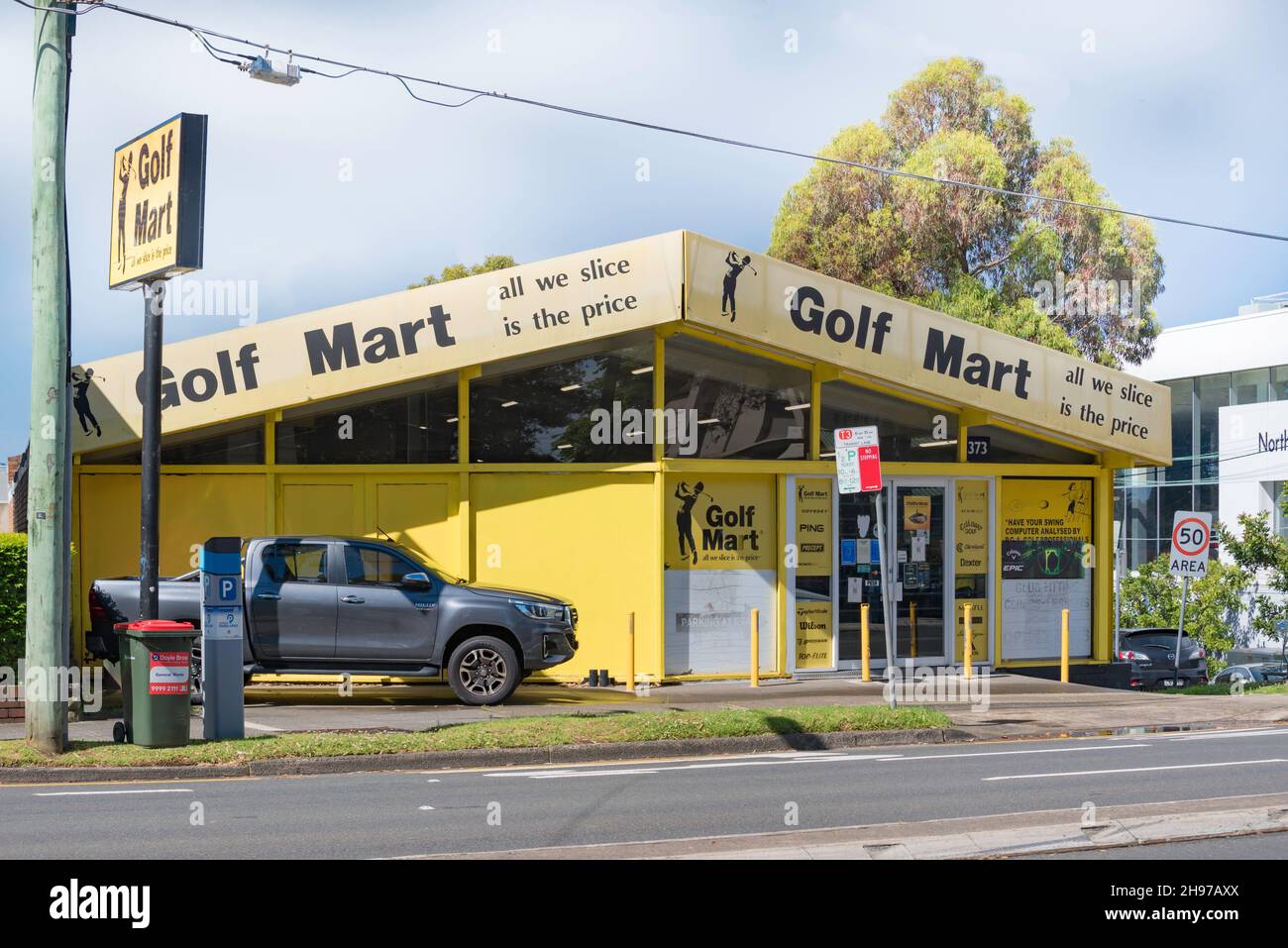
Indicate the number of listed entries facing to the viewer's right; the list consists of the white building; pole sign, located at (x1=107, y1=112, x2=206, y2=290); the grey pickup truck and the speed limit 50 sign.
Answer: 1

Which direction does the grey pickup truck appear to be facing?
to the viewer's right

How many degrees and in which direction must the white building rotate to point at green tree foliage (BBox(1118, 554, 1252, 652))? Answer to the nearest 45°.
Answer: approximately 45° to its left

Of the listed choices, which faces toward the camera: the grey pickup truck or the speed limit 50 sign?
the speed limit 50 sign

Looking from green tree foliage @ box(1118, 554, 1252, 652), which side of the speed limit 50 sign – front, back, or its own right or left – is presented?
back

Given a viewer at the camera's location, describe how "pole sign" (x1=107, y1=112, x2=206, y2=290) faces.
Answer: facing the viewer and to the left of the viewer

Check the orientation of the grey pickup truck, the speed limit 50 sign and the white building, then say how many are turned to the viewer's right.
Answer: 1

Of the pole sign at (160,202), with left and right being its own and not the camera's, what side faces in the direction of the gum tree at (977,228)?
back

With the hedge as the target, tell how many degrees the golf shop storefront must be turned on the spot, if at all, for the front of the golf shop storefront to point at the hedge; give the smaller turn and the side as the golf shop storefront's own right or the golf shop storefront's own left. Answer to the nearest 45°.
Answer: approximately 90° to the golf shop storefront's own right

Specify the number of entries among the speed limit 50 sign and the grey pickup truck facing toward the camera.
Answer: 1

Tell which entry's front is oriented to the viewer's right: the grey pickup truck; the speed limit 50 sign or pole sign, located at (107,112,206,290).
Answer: the grey pickup truck

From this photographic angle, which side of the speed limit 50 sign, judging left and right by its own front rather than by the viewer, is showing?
front
